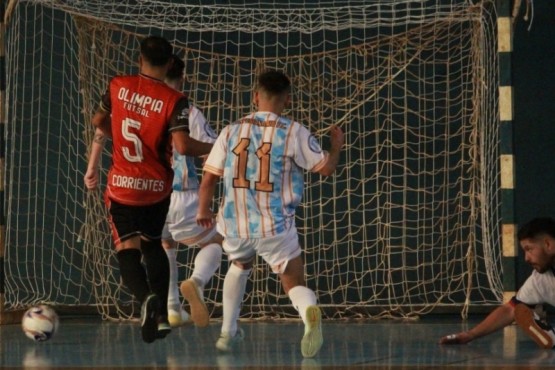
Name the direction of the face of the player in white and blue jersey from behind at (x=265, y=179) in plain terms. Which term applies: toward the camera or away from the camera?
away from the camera

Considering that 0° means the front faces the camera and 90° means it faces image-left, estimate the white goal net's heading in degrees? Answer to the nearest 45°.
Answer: approximately 0°

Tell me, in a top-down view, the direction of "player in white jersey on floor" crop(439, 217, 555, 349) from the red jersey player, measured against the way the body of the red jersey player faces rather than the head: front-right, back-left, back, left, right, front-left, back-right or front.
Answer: right

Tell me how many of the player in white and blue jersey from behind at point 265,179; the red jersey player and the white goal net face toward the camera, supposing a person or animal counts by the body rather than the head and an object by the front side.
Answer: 1

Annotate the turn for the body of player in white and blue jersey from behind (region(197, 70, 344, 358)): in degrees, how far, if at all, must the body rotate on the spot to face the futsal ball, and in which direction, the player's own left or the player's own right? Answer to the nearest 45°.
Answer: approximately 90° to the player's own left

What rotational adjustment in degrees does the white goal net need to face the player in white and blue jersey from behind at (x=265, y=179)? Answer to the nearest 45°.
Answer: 0° — it already faces them

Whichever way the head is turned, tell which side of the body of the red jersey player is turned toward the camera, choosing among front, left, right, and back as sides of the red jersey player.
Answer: back

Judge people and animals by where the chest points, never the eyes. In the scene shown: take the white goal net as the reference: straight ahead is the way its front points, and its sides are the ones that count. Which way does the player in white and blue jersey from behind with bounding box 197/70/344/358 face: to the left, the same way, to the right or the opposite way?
the opposite way

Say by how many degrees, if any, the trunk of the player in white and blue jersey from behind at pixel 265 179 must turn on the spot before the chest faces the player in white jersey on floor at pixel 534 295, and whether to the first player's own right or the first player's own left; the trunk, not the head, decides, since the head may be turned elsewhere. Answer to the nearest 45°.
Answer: approximately 90° to the first player's own right

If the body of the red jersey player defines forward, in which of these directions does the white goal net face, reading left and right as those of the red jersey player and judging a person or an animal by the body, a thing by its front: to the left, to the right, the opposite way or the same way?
the opposite way

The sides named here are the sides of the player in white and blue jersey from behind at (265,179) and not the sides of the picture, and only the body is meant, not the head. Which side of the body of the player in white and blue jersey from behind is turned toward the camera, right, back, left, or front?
back

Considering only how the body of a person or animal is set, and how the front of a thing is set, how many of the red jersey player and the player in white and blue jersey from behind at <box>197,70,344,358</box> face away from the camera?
2
